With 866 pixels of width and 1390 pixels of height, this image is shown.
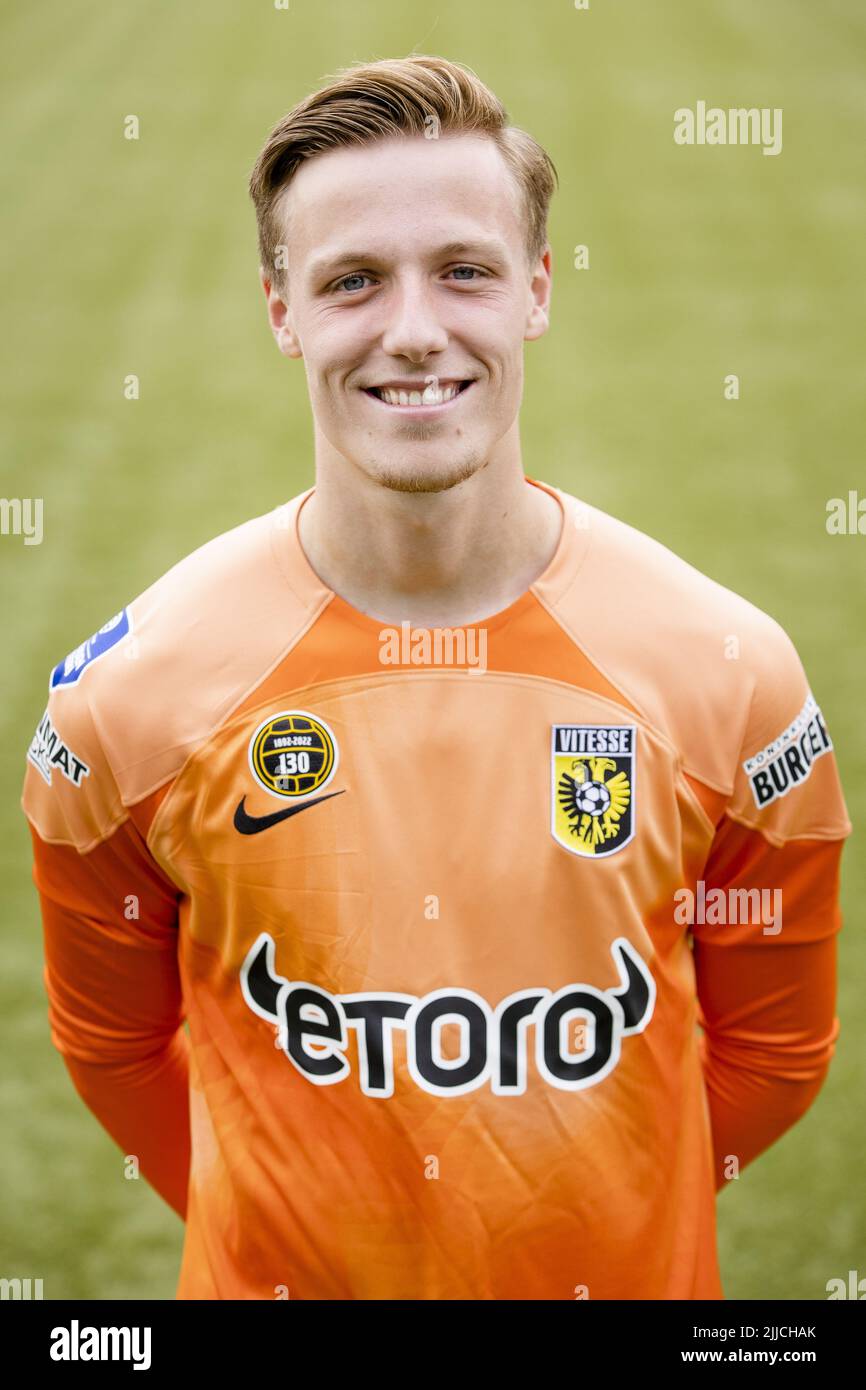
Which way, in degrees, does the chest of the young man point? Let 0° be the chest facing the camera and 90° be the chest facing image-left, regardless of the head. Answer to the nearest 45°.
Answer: approximately 0°
